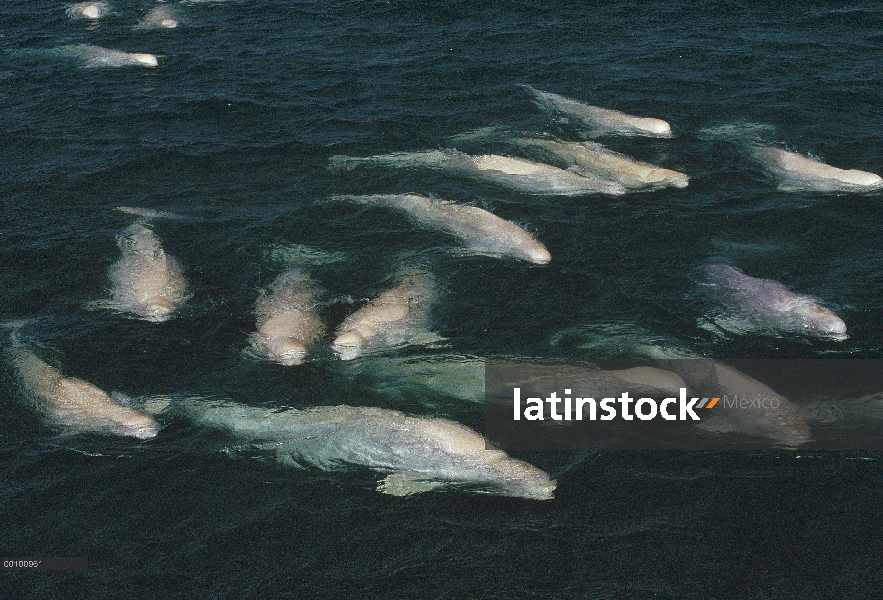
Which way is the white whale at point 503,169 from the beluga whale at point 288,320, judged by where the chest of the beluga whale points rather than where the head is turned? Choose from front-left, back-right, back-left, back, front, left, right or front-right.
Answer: back-left

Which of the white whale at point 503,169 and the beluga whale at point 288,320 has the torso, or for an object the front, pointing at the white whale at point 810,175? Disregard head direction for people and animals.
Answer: the white whale at point 503,169

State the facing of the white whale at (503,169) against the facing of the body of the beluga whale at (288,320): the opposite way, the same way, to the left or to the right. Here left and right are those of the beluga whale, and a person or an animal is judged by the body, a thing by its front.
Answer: to the left

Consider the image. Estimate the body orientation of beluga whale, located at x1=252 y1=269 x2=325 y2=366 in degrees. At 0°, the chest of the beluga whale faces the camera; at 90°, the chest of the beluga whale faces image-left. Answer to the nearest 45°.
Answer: approximately 0°

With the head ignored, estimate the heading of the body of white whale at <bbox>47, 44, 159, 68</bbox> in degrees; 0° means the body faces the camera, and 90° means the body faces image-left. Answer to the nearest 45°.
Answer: approximately 270°

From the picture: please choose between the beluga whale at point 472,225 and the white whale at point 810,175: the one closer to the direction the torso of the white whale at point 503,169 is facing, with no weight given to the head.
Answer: the white whale

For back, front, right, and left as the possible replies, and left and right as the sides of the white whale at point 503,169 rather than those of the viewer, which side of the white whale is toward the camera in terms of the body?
right

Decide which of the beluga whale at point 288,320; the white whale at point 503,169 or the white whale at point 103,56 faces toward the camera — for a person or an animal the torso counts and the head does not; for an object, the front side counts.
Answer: the beluga whale

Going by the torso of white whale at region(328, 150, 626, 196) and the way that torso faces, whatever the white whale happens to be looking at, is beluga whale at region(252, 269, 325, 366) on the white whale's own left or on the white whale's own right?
on the white whale's own right

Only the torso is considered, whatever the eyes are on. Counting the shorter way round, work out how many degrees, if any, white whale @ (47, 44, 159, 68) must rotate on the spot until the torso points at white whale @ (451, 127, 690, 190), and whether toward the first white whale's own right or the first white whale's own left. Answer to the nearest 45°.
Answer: approximately 45° to the first white whale's own right

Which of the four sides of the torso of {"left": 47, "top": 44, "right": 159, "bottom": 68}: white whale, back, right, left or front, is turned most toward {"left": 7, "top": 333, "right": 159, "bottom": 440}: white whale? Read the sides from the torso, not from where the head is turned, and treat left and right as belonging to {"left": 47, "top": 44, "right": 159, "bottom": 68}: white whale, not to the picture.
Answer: right

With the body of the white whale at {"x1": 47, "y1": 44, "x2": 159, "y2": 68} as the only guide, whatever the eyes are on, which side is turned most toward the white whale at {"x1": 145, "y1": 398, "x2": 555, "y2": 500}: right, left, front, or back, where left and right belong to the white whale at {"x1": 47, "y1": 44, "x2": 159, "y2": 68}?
right

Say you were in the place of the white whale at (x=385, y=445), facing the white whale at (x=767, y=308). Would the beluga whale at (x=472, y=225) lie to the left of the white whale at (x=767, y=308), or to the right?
left

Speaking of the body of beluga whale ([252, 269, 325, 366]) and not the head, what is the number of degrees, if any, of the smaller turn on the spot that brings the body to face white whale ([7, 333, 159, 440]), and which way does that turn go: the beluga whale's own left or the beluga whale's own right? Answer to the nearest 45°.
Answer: approximately 45° to the beluga whale's own right

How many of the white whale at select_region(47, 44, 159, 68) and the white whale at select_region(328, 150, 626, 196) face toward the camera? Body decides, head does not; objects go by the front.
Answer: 0
